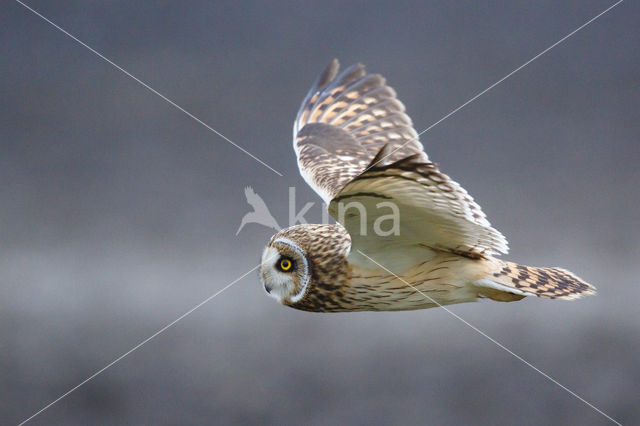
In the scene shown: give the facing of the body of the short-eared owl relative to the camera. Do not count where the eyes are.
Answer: to the viewer's left
